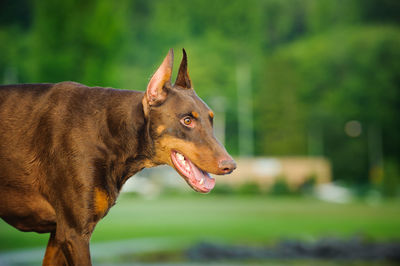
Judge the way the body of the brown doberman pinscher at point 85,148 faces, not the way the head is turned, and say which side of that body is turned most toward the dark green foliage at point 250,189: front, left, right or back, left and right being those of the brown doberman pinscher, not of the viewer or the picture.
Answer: left

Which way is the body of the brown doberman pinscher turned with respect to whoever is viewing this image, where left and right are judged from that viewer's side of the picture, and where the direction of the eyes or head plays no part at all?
facing to the right of the viewer
